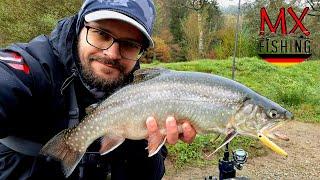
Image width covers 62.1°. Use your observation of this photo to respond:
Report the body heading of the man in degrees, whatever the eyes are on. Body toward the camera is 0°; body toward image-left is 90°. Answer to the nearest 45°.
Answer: approximately 315°
